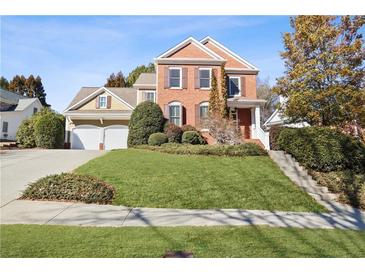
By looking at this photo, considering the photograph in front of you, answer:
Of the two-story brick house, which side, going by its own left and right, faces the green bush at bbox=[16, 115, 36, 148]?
right

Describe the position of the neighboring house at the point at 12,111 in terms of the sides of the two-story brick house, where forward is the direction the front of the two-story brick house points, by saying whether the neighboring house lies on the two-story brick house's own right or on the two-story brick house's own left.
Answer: on the two-story brick house's own right

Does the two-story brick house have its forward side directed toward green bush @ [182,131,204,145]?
yes

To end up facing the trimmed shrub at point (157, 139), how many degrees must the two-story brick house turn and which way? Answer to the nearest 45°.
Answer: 0° — it already faces it

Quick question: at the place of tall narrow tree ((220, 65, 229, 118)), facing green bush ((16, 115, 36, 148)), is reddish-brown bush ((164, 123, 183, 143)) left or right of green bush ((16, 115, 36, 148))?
left

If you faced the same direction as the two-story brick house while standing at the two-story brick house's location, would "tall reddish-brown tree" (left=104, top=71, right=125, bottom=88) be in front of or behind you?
behind

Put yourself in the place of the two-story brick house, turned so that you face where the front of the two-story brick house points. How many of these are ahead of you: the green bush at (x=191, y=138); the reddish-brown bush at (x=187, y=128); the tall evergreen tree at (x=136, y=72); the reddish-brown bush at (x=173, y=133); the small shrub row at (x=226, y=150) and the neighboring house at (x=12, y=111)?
4

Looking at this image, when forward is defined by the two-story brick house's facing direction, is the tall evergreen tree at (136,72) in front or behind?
behind

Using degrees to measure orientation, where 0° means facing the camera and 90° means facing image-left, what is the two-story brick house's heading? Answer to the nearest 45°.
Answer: approximately 0°

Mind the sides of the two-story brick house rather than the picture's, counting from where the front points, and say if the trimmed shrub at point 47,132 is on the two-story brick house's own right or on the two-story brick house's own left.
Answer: on the two-story brick house's own right

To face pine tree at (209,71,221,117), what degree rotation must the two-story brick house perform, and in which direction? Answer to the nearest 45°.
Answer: approximately 45° to its left

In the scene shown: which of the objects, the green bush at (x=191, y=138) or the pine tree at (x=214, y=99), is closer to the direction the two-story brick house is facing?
the green bush

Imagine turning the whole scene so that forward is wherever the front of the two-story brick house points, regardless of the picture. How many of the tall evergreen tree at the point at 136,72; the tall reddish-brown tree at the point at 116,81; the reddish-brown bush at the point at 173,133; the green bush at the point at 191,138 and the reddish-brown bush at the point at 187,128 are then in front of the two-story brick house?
3

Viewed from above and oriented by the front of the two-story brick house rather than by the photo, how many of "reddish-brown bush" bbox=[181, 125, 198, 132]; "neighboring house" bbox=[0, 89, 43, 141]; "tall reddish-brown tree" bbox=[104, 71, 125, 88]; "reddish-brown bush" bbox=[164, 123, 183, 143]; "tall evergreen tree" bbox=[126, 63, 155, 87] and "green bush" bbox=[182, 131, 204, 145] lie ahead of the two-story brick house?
3

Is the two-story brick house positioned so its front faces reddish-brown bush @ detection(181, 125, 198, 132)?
yes
